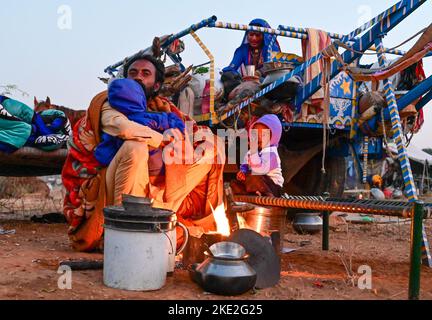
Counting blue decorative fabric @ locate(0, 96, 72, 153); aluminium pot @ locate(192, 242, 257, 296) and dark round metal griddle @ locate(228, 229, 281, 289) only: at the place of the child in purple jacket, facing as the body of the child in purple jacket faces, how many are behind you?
0

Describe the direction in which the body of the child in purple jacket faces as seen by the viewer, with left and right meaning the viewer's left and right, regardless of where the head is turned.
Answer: facing the viewer and to the left of the viewer

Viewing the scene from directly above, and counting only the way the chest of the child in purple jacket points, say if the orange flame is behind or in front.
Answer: in front

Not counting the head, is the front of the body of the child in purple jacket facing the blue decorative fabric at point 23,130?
no

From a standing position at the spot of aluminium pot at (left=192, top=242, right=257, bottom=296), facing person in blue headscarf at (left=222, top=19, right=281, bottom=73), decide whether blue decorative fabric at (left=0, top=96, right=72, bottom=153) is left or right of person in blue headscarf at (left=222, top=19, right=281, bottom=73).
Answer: left

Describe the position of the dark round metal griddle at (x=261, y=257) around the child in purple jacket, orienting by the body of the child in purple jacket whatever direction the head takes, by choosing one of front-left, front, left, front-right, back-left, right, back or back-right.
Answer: front-left

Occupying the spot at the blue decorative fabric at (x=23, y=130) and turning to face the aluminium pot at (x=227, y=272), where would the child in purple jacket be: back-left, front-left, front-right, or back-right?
front-left

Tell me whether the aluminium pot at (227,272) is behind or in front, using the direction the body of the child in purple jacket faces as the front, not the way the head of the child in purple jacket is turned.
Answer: in front
